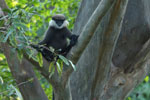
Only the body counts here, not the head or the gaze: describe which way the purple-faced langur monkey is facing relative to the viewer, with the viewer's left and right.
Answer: facing the viewer
